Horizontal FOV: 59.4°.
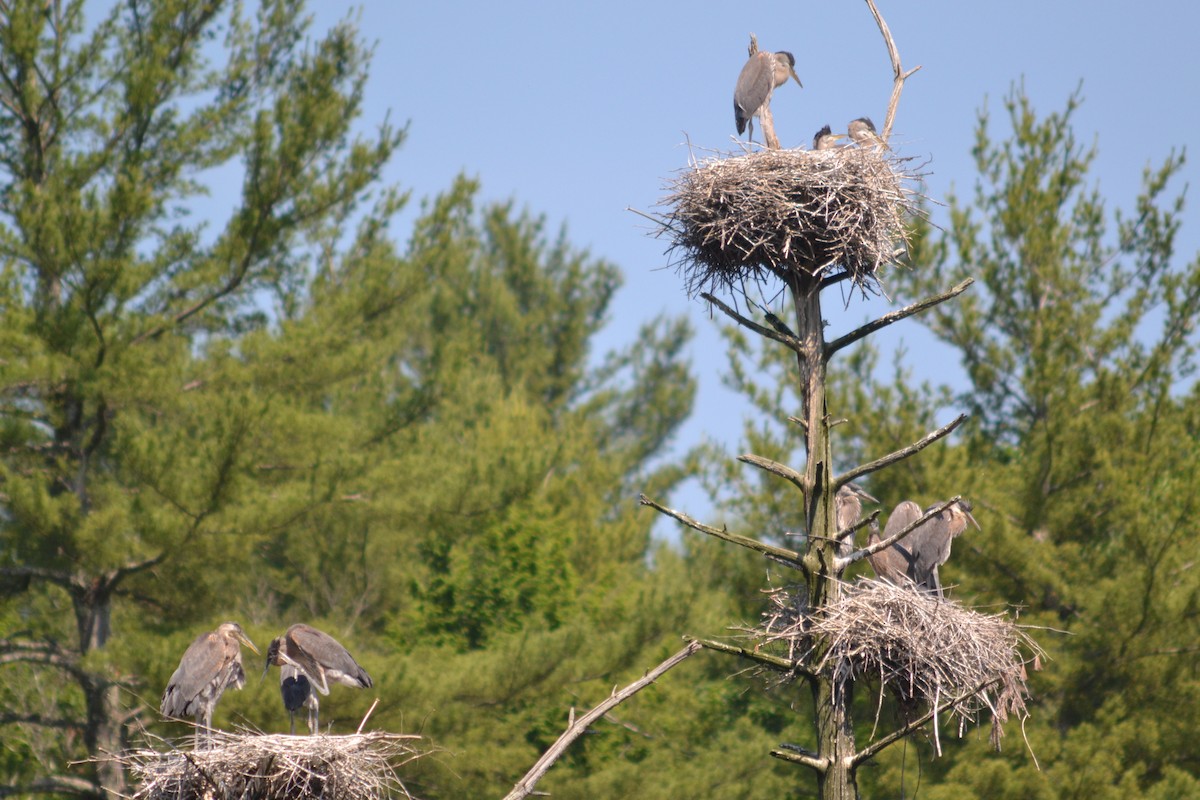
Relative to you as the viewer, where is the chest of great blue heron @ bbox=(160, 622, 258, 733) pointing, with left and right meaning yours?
facing to the right of the viewer

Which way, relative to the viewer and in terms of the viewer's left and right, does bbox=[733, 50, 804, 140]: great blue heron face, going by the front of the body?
facing to the right of the viewer

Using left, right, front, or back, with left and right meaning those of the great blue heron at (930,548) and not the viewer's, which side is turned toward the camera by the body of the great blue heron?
right

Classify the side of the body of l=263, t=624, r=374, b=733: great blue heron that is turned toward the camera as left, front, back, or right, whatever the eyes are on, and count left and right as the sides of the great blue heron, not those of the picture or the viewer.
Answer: left

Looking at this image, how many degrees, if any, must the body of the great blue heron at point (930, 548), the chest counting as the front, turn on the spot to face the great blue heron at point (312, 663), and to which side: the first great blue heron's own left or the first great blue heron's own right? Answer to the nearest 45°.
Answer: approximately 180°

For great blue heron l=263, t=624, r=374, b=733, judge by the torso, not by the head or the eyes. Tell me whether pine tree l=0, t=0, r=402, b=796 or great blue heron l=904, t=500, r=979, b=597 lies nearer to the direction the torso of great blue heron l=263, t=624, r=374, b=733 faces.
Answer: the pine tree
